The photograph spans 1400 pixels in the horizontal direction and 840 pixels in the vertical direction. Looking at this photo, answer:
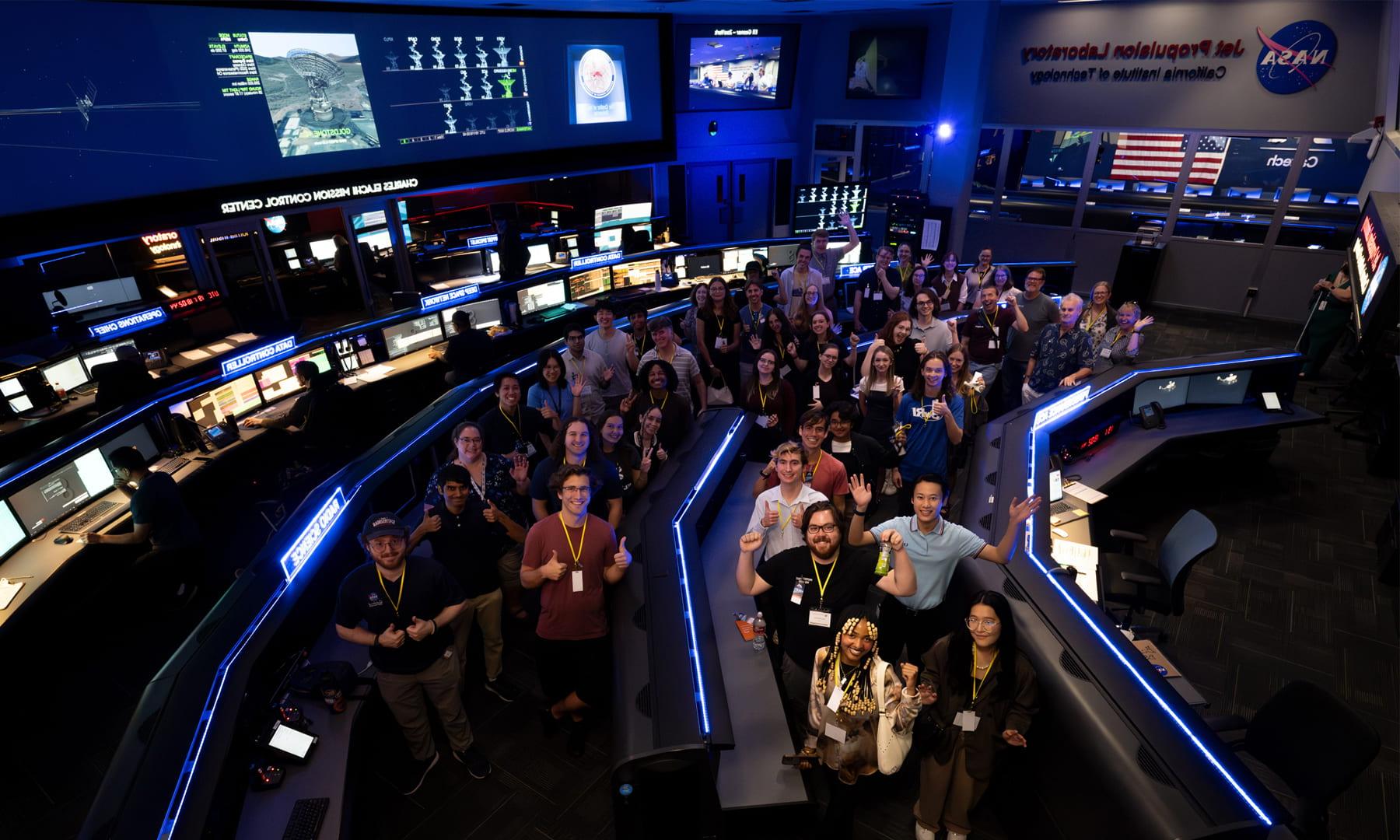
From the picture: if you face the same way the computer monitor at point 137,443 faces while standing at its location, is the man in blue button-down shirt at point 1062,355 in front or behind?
in front

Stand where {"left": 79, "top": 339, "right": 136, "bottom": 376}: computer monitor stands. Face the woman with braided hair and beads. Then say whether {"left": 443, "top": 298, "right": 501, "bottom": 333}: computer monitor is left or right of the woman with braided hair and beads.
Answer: left

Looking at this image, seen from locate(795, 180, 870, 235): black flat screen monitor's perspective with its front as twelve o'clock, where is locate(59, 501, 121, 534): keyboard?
The keyboard is roughly at 1 o'clock from the black flat screen monitor.

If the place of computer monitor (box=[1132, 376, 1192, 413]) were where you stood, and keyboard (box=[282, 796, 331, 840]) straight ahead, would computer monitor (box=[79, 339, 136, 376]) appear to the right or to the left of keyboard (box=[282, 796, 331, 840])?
right

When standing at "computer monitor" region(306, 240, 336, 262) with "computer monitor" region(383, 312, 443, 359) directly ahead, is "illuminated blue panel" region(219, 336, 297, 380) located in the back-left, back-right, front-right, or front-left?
front-right

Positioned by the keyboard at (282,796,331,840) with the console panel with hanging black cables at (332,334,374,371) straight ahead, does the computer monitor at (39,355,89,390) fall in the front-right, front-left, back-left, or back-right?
front-left

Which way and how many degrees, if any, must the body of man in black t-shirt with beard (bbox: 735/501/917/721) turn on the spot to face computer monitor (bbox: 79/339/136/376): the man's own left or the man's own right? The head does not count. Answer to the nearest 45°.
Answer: approximately 90° to the man's own right

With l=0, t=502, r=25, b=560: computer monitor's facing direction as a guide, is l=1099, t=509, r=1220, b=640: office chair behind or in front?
in front

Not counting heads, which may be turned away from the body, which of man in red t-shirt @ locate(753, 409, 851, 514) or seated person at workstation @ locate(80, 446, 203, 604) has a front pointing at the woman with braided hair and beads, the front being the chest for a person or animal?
the man in red t-shirt

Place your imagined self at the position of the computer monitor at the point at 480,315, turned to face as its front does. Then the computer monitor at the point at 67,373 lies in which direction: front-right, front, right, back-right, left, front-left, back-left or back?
back-right

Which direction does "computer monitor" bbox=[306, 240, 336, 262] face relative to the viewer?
toward the camera

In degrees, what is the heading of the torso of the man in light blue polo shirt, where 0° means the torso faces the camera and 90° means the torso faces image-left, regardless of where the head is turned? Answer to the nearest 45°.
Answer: approximately 0°

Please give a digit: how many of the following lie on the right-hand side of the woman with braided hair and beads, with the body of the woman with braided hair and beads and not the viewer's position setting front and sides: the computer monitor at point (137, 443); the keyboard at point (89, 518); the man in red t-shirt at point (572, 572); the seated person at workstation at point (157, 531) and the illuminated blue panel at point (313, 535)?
5

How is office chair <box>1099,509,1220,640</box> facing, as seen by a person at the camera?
facing to the left of the viewer

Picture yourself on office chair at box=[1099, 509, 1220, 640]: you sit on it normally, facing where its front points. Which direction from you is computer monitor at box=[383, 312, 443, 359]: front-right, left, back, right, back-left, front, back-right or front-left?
front

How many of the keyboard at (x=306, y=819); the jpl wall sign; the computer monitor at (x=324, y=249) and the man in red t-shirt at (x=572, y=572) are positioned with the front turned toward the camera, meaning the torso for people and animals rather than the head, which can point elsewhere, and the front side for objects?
3

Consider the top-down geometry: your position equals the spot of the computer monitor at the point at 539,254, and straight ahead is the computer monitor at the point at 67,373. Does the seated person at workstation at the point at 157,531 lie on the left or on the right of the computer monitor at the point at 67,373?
left
